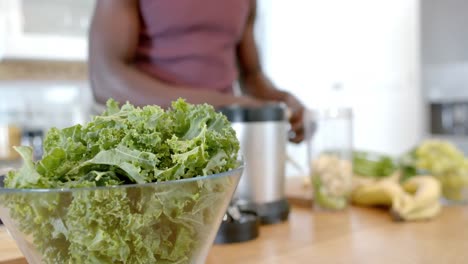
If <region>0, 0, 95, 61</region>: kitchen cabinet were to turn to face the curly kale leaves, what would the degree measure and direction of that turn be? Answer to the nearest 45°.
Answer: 0° — it already faces it

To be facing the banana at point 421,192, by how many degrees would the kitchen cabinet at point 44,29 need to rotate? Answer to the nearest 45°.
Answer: approximately 45° to its left

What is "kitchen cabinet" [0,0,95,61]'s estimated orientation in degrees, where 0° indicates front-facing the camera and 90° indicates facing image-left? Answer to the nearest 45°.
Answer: approximately 0°

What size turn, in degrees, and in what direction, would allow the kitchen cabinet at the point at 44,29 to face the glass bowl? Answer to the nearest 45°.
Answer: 0° — it already faces it
